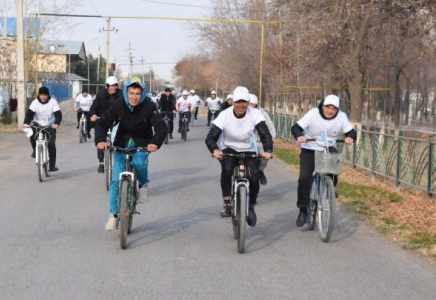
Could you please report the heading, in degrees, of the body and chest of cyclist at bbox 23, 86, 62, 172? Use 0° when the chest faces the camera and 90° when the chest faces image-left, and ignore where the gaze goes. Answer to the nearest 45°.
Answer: approximately 0°

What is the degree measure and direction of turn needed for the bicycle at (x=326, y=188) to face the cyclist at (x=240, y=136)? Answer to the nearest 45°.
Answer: approximately 90° to its right
